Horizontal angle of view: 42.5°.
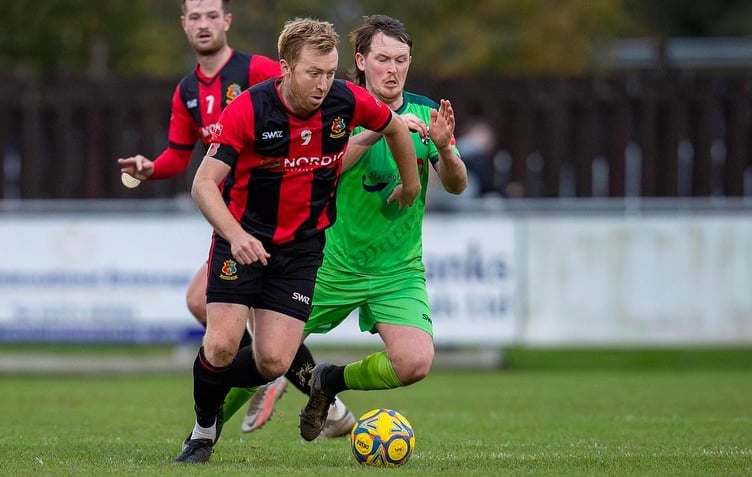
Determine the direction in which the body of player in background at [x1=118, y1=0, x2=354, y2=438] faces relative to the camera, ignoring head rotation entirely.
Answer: toward the camera

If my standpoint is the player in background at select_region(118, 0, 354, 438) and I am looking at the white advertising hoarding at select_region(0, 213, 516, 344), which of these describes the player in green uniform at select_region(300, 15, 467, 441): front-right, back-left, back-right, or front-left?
back-right

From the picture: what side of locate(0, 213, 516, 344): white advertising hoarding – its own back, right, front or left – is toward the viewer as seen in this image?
front

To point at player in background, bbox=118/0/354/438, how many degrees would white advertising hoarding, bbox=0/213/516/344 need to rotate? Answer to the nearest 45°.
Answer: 0° — it already faces them

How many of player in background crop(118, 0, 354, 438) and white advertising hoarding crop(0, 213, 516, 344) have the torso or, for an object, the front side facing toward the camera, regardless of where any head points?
2

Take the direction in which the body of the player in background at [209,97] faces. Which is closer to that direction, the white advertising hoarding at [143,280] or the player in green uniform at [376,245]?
the player in green uniform

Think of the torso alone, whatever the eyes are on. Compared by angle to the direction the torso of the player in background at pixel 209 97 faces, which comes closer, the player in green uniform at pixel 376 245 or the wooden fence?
the player in green uniform

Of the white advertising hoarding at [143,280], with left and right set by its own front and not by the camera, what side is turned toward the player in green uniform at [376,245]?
front
